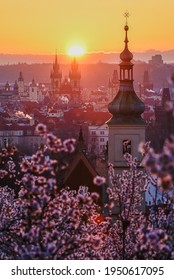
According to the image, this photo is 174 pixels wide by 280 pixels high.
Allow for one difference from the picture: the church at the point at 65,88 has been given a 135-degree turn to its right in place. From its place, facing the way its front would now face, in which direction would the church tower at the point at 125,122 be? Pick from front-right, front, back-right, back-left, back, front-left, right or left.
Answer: back-left

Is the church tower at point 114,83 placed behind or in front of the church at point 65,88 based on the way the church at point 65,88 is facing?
in front

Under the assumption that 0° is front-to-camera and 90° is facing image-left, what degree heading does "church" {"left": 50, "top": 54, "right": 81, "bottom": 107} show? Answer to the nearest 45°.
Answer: approximately 0°
